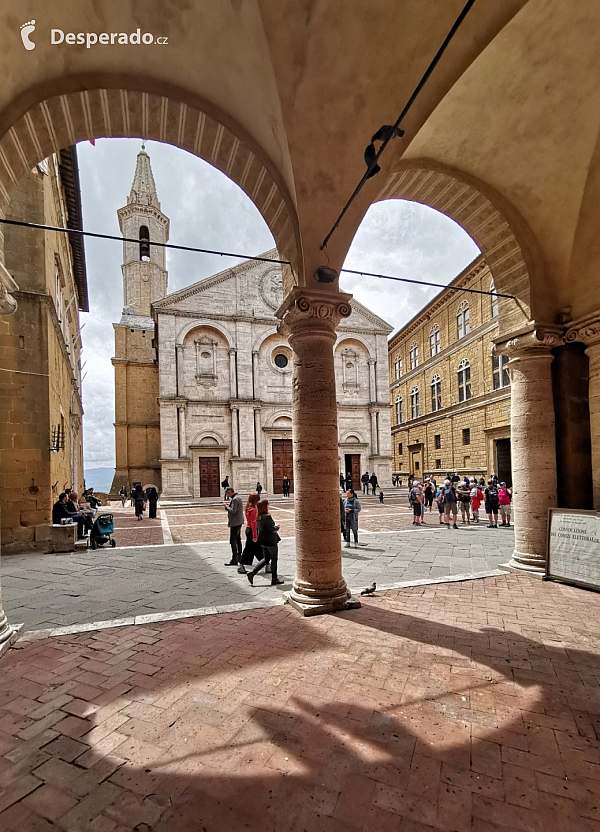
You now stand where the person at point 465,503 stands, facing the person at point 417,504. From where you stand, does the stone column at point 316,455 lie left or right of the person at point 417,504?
left

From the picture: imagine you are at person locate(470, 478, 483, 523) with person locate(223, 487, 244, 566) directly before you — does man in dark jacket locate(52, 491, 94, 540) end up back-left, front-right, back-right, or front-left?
front-right

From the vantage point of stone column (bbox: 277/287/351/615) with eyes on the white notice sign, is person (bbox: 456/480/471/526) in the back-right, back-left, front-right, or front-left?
front-left

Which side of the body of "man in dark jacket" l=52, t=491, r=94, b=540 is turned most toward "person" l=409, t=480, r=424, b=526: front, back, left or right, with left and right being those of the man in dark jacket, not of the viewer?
front

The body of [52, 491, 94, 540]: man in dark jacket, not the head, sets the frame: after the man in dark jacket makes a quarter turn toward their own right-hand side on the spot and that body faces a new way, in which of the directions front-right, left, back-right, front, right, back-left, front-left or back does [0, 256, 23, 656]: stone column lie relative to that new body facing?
front

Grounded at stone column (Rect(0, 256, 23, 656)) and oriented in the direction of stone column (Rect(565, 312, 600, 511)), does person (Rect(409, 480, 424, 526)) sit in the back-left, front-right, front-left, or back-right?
front-left

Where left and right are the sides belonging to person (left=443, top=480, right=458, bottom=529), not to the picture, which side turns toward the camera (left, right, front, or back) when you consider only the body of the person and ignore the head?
back

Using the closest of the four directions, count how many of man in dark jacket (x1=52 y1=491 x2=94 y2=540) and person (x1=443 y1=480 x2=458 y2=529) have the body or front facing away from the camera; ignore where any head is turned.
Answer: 1

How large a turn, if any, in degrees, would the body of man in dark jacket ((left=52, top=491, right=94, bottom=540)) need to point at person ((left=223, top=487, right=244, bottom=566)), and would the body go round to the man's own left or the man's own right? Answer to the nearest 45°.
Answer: approximately 45° to the man's own right

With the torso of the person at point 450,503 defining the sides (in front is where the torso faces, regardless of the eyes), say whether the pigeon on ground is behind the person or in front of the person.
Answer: behind

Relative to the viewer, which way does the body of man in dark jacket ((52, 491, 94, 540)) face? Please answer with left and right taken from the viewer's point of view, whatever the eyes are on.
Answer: facing to the right of the viewer

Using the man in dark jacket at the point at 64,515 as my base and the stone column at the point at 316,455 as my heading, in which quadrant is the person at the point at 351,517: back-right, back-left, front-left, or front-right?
front-left

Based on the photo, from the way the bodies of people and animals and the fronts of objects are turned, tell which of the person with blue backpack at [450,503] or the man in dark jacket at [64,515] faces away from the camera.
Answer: the person with blue backpack
